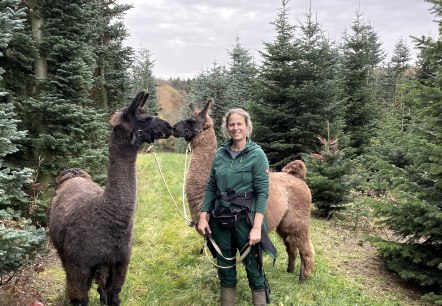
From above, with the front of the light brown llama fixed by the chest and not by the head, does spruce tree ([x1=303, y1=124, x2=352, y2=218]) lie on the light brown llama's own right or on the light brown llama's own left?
on the light brown llama's own right

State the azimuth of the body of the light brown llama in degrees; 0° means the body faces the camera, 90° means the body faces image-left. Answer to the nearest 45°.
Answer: approximately 90°

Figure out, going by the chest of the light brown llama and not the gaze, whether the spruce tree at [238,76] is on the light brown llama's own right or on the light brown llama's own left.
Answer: on the light brown llama's own right

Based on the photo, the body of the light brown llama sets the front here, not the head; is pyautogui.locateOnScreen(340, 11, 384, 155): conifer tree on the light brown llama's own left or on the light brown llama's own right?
on the light brown llama's own right

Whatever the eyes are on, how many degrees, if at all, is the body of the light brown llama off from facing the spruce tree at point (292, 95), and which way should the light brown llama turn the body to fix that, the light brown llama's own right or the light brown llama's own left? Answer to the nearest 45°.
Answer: approximately 90° to the light brown llama's own right

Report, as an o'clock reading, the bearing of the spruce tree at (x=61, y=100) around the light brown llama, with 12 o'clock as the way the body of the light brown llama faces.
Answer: The spruce tree is roughly at 1 o'clock from the light brown llama.

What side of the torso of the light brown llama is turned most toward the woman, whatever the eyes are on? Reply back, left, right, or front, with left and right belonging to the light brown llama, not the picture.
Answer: left

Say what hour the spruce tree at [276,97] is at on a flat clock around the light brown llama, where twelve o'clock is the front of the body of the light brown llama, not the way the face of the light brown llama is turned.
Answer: The spruce tree is roughly at 3 o'clock from the light brown llama.
